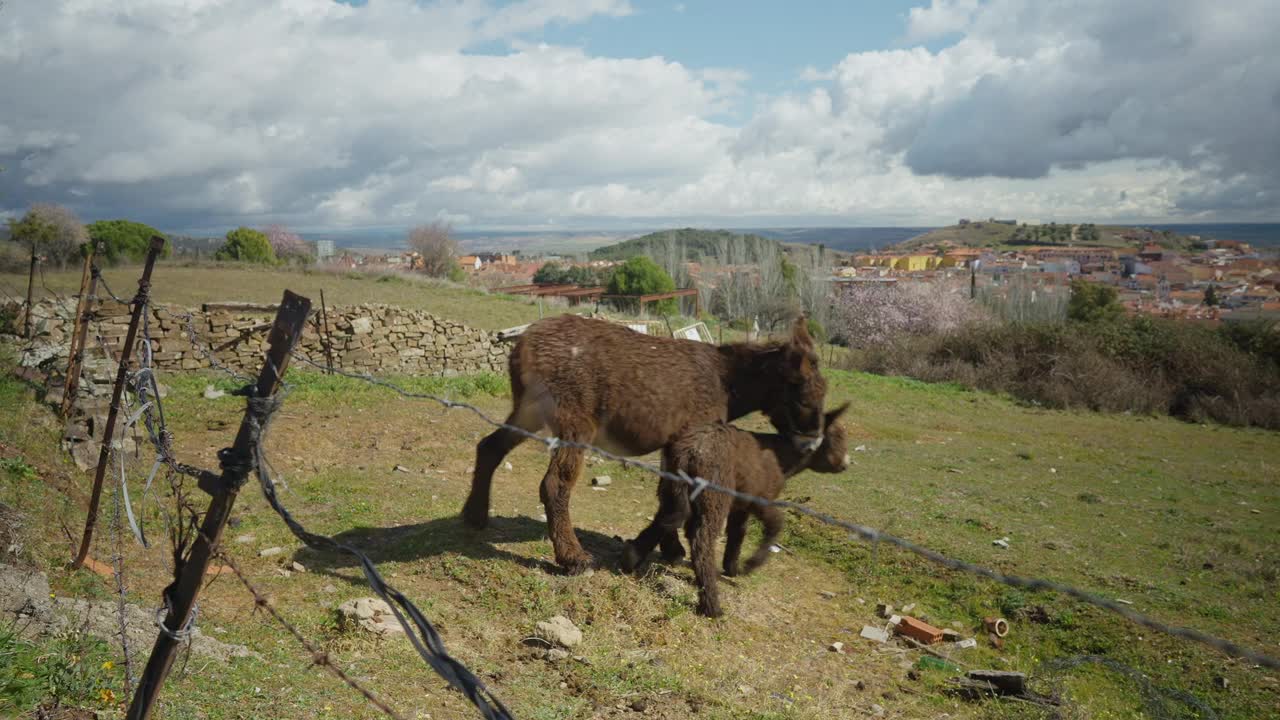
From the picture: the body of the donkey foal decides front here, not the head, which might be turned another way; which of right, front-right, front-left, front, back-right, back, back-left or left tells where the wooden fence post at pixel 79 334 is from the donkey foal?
back-left

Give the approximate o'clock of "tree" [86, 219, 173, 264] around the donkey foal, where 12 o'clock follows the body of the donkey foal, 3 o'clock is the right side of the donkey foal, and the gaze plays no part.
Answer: The tree is roughly at 9 o'clock from the donkey foal.

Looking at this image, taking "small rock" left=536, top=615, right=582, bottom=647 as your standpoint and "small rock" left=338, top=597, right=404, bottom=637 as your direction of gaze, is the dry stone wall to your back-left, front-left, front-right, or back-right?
front-right

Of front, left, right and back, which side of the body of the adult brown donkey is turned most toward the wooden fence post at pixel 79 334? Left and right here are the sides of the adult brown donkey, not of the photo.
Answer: back

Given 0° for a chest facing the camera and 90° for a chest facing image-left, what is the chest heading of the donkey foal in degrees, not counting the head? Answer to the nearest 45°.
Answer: approximately 225°

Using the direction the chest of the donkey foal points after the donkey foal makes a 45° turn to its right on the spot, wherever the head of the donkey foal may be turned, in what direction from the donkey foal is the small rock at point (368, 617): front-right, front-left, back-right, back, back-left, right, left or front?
back-right

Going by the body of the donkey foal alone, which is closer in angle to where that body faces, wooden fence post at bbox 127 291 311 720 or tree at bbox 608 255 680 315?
the tree

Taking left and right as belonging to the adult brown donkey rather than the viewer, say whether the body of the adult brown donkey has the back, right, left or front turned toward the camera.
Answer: right

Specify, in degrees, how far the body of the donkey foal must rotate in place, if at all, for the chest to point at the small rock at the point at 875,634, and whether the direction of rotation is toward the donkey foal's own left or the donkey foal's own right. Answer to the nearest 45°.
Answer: approximately 45° to the donkey foal's own right

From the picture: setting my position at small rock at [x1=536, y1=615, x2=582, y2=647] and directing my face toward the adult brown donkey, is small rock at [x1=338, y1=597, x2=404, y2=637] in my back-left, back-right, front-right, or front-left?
back-left

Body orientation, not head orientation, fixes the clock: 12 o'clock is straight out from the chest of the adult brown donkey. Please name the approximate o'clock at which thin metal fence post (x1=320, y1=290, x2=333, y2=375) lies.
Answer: The thin metal fence post is roughly at 8 o'clock from the adult brown donkey.

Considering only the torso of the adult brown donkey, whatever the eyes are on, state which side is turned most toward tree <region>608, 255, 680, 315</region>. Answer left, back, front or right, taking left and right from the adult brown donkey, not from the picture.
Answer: left

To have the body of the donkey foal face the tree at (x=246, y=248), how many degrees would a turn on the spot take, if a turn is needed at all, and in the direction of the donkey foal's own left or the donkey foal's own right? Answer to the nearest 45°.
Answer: approximately 90° to the donkey foal's own left

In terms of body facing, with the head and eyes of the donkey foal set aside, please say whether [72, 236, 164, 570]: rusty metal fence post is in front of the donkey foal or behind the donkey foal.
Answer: behind

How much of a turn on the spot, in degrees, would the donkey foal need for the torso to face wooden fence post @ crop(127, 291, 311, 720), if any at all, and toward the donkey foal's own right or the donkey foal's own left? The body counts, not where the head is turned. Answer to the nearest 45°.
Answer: approximately 135° to the donkey foal's own right
